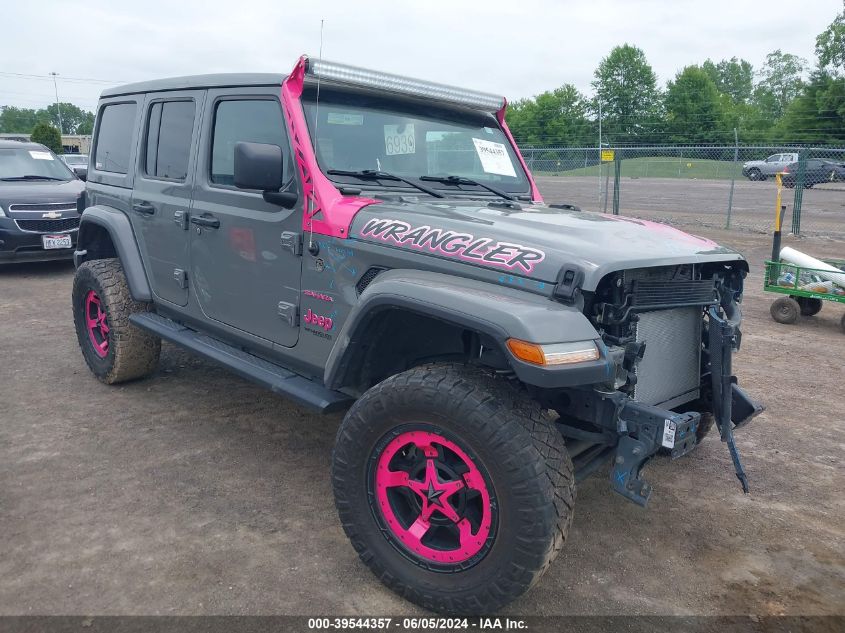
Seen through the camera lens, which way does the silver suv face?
facing the viewer and to the left of the viewer

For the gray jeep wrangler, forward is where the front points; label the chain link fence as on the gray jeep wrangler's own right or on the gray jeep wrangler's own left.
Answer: on the gray jeep wrangler's own left

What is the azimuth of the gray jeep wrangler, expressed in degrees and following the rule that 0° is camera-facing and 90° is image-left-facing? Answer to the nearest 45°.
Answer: approximately 315°

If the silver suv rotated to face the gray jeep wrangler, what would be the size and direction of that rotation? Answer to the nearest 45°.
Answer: approximately 45° to its left

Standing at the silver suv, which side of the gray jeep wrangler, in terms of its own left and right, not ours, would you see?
left

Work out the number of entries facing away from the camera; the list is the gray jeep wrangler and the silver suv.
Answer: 0
